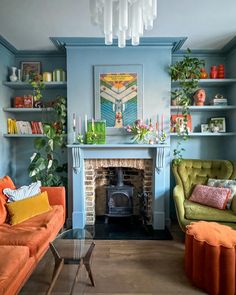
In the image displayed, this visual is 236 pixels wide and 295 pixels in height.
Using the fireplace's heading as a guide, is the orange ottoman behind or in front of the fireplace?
in front

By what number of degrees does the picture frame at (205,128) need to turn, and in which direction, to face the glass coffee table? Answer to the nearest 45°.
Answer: approximately 45° to its right

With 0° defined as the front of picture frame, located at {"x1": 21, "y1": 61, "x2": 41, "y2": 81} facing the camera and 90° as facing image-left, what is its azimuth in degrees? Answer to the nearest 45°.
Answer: approximately 0°

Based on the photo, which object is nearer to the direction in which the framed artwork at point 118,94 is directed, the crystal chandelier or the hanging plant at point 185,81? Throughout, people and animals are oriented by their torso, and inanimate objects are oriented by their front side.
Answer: the crystal chandelier

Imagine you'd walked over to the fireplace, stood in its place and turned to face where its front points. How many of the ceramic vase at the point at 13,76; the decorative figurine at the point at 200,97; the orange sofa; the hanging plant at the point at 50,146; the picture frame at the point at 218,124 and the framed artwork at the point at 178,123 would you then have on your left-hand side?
3

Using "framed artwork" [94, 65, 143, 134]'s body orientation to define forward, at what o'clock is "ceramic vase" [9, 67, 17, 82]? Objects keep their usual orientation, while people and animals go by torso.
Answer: The ceramic vase is roughly at 3 o'clock from the framed artwork.

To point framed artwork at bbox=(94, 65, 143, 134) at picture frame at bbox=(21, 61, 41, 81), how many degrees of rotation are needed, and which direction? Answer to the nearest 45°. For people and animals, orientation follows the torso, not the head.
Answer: approximately 90° to its right

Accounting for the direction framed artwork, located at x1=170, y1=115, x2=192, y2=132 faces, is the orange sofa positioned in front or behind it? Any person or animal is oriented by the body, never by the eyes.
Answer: in front

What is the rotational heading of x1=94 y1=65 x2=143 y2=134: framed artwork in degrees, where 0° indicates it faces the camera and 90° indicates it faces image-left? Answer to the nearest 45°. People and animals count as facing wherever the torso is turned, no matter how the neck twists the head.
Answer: approximately 0°

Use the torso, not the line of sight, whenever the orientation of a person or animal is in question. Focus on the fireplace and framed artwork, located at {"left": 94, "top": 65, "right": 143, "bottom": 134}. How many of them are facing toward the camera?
2

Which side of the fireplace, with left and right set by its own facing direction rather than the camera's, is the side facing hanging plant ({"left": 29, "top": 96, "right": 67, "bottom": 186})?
right
